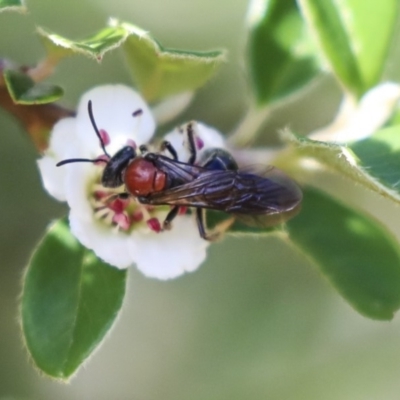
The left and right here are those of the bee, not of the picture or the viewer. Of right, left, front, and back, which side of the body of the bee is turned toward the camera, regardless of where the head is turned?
left
